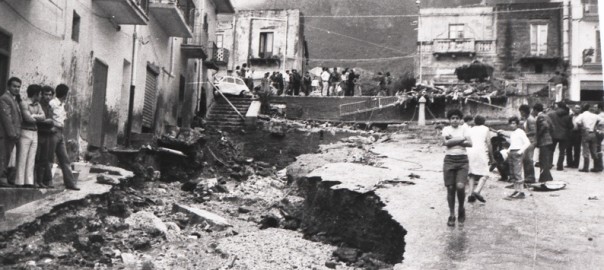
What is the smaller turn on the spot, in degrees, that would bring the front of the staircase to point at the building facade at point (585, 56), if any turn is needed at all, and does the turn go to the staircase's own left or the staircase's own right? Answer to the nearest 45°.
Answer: approximately 90° to the staircase's own left

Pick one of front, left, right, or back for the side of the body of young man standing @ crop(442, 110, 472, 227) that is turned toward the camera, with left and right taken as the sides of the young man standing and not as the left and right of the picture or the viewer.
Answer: front

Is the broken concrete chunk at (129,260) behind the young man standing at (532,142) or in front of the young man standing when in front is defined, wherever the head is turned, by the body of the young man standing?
in front

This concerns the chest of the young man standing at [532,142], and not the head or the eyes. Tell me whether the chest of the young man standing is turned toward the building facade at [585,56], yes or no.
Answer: no

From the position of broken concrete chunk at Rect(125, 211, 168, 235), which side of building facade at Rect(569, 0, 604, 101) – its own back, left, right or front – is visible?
front

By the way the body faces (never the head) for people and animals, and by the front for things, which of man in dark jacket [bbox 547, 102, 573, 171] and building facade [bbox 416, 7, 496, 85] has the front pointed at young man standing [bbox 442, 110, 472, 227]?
the building facade

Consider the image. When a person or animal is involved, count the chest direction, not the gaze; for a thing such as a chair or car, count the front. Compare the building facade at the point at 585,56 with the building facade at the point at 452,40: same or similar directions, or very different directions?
same or similar directions

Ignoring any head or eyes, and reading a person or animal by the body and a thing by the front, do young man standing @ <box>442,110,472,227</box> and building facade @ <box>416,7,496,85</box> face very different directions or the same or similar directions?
same or similar directions

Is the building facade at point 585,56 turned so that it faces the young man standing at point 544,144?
yes

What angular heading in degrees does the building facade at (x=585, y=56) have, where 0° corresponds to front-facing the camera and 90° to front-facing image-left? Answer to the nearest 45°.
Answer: approximately 0°

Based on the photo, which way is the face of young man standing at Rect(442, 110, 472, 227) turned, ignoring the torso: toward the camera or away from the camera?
toward the camera

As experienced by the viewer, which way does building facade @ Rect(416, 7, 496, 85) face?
facing the viewer

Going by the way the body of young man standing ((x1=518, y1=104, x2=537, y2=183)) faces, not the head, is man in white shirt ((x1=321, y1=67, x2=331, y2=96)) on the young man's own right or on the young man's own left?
on the young man's own right
